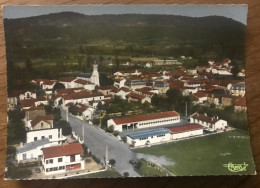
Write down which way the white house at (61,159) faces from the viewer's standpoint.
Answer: facing the viewer
